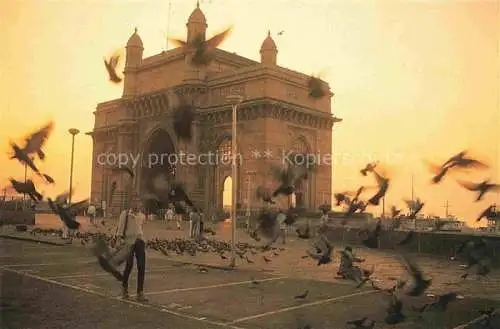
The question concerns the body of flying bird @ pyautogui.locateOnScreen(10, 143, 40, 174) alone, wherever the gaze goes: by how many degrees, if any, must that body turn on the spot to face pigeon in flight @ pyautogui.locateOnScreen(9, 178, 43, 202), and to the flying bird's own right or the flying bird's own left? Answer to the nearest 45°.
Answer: approximately 90° to the flying bird's own left

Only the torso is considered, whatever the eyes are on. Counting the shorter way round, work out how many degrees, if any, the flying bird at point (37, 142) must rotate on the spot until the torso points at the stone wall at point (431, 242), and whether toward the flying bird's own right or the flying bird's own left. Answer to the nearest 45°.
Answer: approximately 135° to the flying bird's own right

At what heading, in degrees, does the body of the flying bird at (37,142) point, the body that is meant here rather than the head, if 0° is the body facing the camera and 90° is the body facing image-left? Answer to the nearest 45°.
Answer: approximately 90°

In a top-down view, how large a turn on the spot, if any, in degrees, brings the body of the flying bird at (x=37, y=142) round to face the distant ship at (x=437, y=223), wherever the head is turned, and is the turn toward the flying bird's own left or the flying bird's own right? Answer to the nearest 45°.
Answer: approximately 135° to the flying bird's own right

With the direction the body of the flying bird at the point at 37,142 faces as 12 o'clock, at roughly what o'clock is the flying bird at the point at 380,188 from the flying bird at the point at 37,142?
the flying bird at the point at 380,188 is roughly at 6 o'clock from the flying bird at the point at 37,142.
